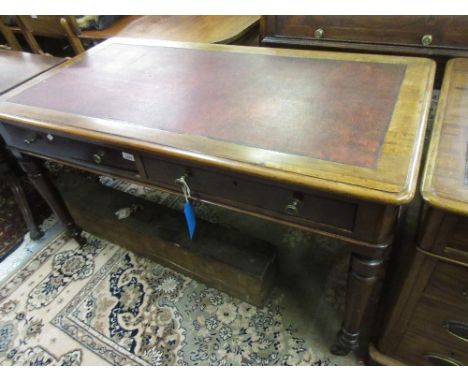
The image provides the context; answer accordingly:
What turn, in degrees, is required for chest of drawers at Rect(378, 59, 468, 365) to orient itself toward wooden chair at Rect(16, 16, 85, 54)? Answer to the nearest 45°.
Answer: approximately 90° to its right

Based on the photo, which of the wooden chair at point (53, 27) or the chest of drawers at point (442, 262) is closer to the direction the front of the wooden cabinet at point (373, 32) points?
the chest of drawers

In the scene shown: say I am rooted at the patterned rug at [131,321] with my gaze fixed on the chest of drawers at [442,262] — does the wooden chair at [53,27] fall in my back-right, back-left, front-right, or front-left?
back-left

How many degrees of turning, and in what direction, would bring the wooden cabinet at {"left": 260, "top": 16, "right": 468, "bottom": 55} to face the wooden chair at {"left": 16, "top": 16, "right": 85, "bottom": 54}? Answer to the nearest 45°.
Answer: approximately 90° to its right

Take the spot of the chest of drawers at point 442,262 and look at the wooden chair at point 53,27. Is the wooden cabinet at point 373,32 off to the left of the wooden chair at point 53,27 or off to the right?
right
